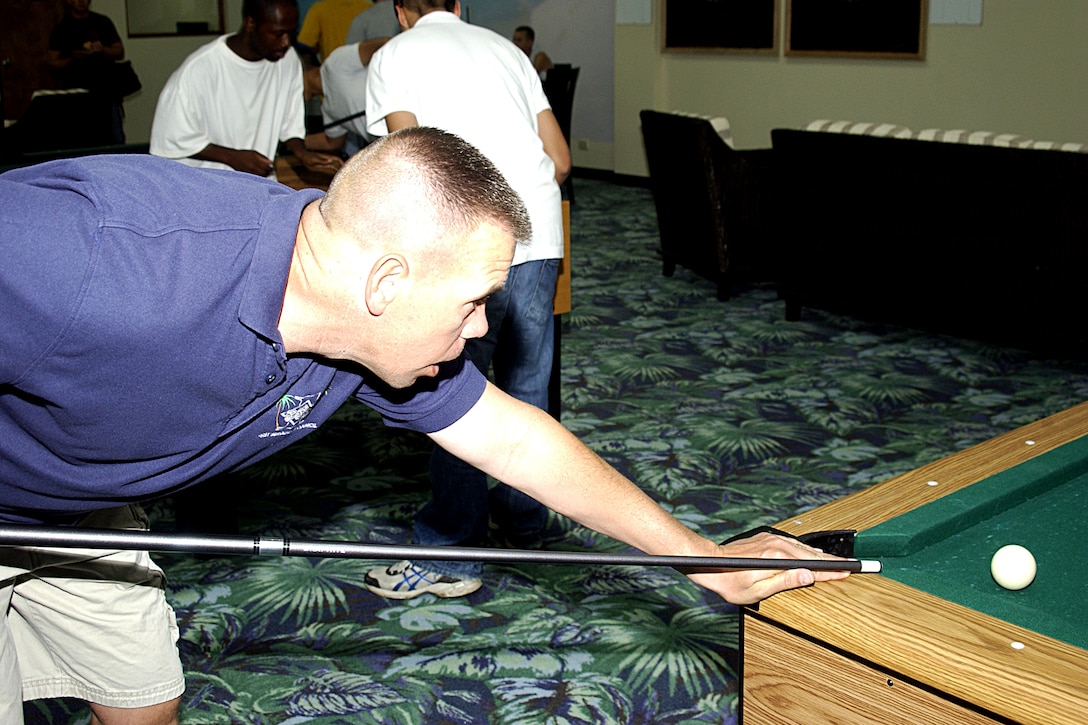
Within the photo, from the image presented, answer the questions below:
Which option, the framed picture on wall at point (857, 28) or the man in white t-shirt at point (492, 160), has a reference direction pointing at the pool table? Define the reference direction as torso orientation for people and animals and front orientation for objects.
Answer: the framed picture on wall

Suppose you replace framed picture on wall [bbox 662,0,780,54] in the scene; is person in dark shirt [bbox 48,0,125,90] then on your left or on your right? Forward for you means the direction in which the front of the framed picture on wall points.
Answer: on your right

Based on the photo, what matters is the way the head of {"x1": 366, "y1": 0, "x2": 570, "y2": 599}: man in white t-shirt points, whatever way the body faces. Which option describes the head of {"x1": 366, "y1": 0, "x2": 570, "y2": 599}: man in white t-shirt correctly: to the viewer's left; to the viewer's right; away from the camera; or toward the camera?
away from the camera

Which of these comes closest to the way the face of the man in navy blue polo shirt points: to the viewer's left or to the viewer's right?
to the viewer's right

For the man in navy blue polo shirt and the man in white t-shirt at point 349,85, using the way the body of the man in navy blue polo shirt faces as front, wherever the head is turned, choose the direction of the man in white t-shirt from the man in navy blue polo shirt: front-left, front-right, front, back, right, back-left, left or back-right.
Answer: left

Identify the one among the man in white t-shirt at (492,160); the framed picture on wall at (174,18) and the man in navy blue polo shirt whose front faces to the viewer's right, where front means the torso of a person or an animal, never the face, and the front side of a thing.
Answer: the man in navy blue polo shirt

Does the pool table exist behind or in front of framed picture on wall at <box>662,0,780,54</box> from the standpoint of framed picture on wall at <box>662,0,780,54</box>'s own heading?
in front

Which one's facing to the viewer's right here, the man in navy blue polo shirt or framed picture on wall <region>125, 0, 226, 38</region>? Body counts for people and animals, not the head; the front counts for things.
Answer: the man in navy blue polo shirt

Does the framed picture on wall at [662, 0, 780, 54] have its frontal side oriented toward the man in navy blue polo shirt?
yes

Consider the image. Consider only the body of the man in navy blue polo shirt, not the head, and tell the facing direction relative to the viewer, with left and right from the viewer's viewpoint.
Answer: facing to the right of the viewer

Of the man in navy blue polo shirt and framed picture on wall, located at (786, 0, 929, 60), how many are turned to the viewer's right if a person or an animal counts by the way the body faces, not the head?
1

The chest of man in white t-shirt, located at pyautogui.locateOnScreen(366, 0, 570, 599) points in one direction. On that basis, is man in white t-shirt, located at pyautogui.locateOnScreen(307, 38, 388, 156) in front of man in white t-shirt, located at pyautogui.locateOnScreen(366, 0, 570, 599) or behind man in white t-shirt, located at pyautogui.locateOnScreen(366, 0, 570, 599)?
in front

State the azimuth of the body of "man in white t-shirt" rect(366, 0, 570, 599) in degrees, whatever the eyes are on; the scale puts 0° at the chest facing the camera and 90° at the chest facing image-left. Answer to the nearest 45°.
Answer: approximately 135°

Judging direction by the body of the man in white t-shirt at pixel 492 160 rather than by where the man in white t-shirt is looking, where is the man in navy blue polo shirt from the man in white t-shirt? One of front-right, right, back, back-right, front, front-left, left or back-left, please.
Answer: back-left
